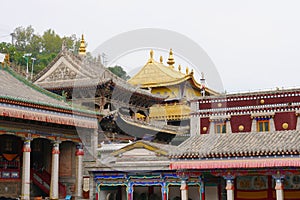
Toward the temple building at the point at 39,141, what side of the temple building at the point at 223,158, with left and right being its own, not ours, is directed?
right

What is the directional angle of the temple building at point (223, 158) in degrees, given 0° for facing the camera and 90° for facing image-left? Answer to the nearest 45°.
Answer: approximately 0°

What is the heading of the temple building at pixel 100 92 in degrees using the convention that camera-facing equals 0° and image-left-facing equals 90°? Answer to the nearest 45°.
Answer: approximately 315°
